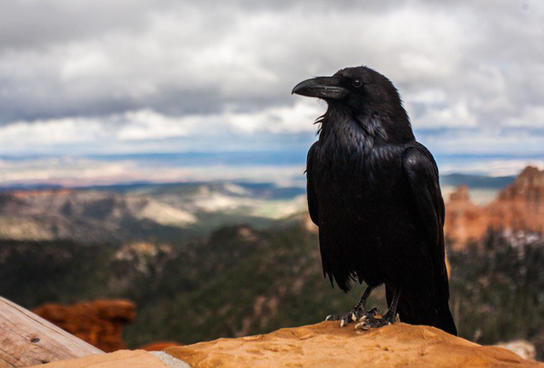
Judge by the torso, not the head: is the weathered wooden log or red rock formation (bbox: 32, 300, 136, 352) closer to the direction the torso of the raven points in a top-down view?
the weathered wooden log

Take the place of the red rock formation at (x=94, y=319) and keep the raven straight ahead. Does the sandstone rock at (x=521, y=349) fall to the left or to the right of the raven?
left

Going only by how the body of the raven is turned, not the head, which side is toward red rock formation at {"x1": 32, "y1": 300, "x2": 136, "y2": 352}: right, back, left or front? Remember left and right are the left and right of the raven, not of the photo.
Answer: right

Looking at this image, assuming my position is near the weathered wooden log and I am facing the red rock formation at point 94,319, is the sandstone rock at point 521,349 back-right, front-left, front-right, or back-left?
front-right

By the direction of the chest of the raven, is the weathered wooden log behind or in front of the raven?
in front

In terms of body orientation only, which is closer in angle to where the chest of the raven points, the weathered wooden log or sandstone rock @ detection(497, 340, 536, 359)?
the weathered wooden log
